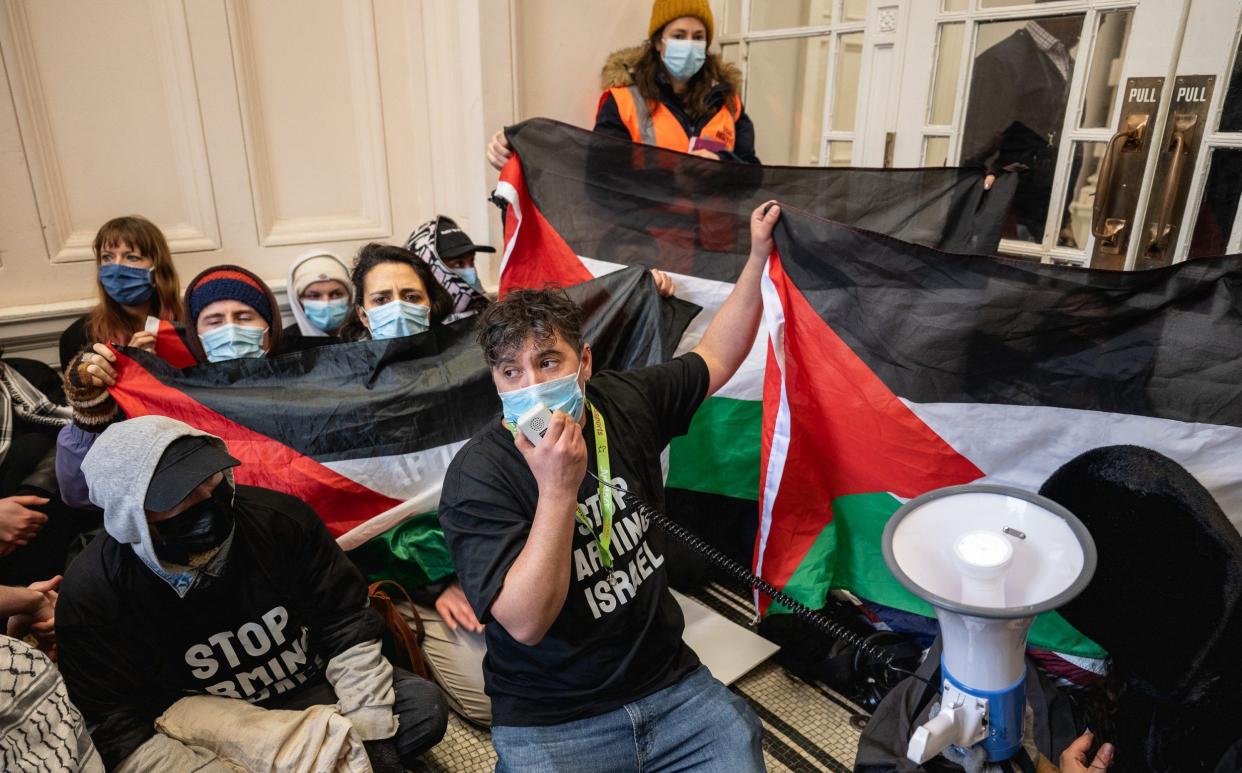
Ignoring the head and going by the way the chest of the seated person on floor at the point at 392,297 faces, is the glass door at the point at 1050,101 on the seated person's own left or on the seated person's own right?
on the seated person's own left

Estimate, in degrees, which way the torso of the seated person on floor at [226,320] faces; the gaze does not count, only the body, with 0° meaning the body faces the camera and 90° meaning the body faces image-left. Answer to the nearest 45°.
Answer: approximately 0°
